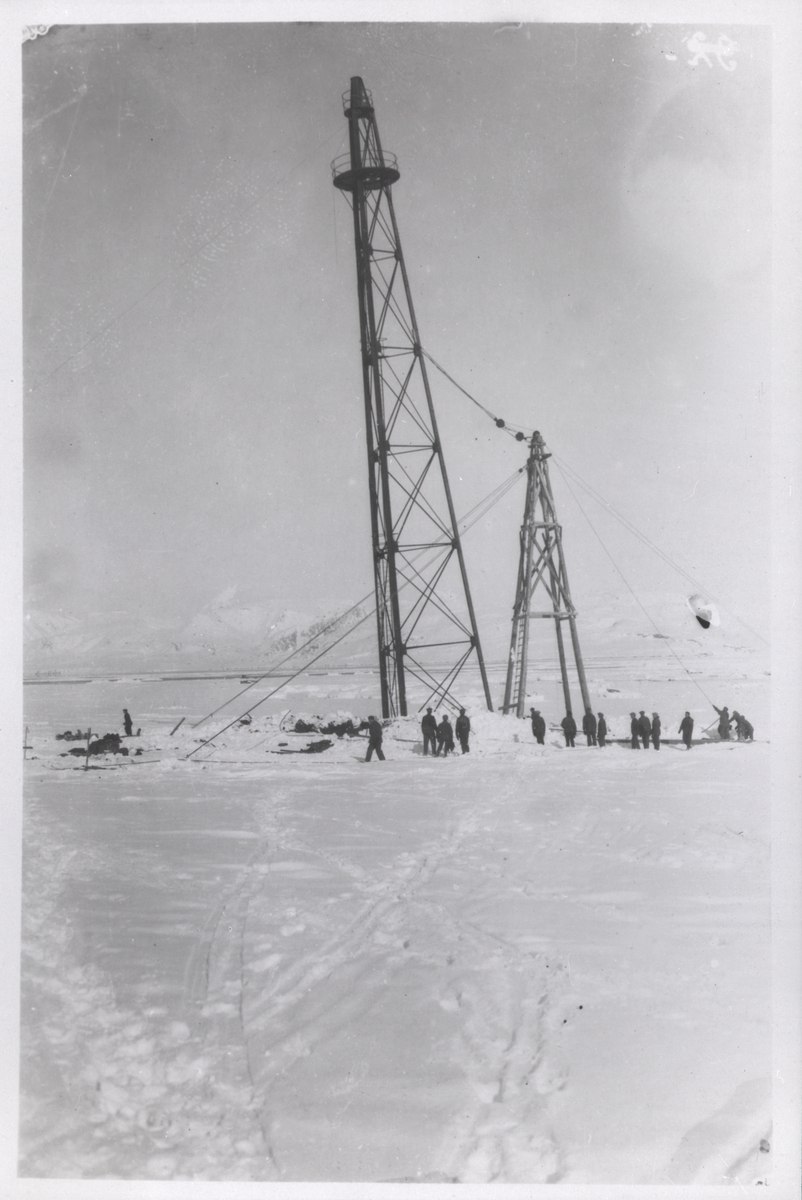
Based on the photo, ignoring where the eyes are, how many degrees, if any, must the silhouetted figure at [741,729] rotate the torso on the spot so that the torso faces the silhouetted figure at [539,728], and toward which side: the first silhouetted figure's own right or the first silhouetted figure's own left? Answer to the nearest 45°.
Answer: approximately 45° to the first silhouetted figure's own right

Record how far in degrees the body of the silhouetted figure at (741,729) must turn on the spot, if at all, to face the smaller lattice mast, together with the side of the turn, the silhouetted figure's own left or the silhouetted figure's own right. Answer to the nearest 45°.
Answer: approximately 45° to the silhouetted figure's own right

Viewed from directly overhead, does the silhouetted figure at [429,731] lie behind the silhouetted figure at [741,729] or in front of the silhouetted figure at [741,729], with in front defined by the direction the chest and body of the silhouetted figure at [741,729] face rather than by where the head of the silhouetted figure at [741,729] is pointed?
in front

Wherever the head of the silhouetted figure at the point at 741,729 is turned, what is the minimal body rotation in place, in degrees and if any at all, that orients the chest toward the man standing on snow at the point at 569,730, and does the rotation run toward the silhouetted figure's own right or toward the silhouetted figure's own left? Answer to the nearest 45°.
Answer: approximately 45° to the silhouetted figure's own right

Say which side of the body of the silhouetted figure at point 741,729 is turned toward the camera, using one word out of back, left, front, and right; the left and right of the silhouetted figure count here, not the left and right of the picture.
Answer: left
